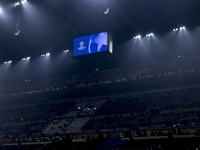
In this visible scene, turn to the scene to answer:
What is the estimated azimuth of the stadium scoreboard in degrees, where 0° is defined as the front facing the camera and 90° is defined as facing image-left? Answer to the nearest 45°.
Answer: approximately 45°
